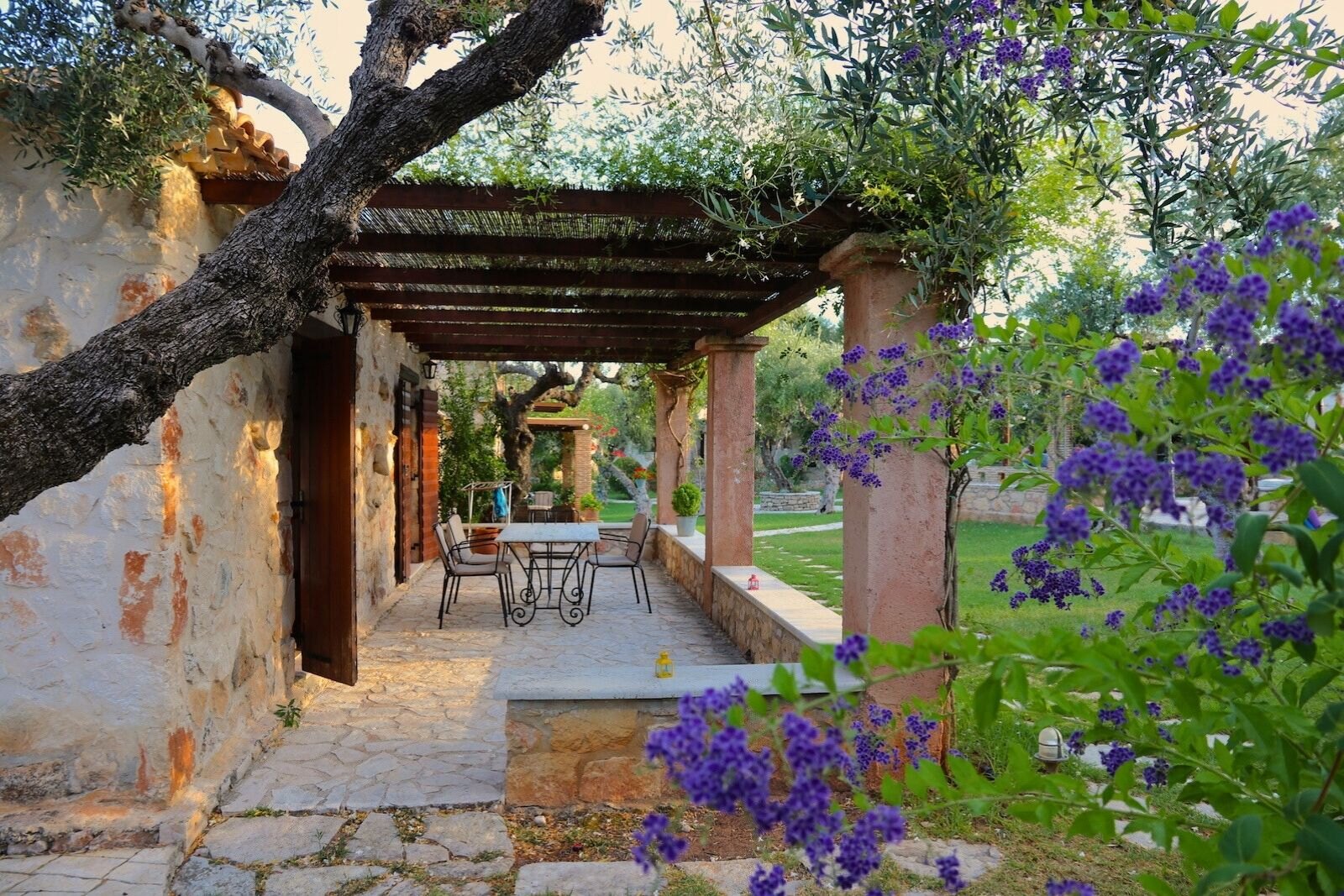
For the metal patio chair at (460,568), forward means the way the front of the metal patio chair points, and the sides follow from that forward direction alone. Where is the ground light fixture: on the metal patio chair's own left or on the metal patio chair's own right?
on the metal patio chair's own right

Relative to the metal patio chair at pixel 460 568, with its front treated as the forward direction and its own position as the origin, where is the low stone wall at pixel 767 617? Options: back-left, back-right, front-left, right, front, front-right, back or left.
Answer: front-right

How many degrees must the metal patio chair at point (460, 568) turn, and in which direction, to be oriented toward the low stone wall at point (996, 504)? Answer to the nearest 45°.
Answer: approximately 45° to its left

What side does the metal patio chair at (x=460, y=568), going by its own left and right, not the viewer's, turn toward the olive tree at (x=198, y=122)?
right

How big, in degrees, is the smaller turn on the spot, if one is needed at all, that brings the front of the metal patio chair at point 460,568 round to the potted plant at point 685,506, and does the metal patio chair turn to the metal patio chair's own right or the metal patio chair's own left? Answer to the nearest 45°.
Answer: approximately 45° to the metal patio chair's own left

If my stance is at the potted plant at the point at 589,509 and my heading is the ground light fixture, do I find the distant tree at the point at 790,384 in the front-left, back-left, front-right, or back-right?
back-left

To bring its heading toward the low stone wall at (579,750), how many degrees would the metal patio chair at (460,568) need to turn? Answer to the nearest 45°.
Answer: approximately 90° to its right

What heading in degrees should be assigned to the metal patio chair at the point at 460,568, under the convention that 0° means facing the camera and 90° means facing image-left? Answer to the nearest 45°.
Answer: approximately 270°
